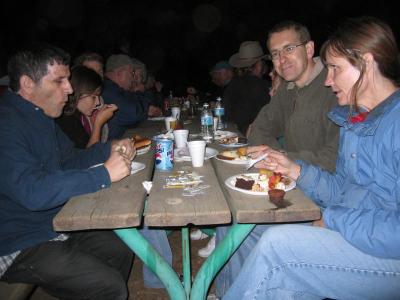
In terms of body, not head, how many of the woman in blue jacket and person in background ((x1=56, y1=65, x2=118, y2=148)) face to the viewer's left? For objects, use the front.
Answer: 1

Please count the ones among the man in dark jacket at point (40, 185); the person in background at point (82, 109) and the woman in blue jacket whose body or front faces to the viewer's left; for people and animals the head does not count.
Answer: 1

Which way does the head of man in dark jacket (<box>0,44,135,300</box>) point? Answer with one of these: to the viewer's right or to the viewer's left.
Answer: to the viewer's right

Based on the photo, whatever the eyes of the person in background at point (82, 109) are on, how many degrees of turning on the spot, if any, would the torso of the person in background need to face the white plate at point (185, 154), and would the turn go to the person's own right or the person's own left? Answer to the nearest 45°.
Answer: approximately 45° to the person's own right

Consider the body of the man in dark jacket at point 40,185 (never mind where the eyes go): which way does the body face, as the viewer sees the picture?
to the viewer's right

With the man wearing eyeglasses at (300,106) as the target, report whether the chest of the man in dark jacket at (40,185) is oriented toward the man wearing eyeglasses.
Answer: yes

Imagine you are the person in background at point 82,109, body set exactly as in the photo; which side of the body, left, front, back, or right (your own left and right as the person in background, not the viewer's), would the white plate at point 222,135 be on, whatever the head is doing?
front

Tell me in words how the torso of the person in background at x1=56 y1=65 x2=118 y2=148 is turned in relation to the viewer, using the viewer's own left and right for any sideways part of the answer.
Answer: facing to the right of the viewer

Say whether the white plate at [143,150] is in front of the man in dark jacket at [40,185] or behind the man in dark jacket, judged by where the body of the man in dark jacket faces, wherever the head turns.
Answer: in front

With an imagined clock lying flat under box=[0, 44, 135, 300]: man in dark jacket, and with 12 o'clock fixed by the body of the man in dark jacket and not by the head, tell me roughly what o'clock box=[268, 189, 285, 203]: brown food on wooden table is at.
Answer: The brown food on wooden table is roughly at 1 o'clock from the man in dark jacket.

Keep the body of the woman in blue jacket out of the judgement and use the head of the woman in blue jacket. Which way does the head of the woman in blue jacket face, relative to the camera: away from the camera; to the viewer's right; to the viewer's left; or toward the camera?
to the viewer's left

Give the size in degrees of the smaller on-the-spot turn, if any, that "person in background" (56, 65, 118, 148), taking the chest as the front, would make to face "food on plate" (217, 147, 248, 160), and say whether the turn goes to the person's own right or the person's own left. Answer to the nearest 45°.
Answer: approximately 45° to the person's own right

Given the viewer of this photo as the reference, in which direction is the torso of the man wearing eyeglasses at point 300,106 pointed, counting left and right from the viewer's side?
facing the viewer and to the left of the viewer

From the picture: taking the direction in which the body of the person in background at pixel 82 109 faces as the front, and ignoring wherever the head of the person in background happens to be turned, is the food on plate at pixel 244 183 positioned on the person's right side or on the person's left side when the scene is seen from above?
on the person's right side

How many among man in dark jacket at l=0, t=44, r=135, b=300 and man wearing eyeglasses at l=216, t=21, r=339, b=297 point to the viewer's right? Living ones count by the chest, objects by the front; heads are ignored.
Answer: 1

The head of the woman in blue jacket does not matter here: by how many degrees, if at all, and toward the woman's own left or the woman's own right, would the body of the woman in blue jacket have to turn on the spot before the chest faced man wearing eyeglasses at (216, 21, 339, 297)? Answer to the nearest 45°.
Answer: approximately 90° to the woman's own right

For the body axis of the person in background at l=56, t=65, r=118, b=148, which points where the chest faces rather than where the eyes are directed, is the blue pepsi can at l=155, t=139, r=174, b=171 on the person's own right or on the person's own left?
on the person's own right

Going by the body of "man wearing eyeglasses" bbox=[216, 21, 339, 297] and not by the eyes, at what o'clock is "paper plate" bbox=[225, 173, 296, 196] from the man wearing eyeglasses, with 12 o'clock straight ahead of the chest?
The paper plate is roughly at 11 o'clock from the man wearing eyeglasses.

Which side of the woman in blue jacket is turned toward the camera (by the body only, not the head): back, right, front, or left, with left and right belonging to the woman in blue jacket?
left
